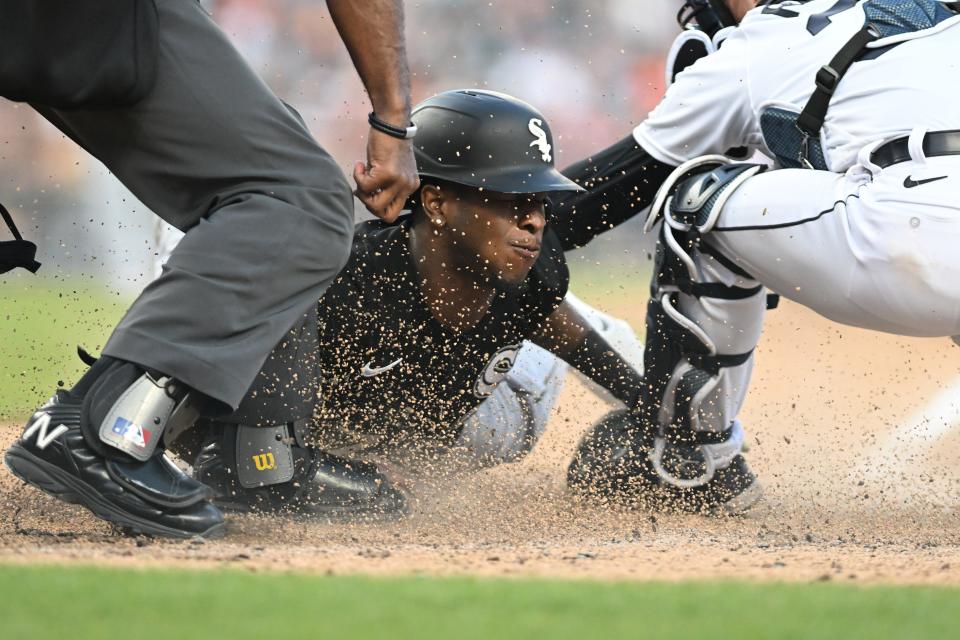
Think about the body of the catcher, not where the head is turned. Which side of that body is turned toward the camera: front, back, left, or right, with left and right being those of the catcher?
left

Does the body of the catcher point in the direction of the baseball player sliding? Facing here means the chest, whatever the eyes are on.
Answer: yes
